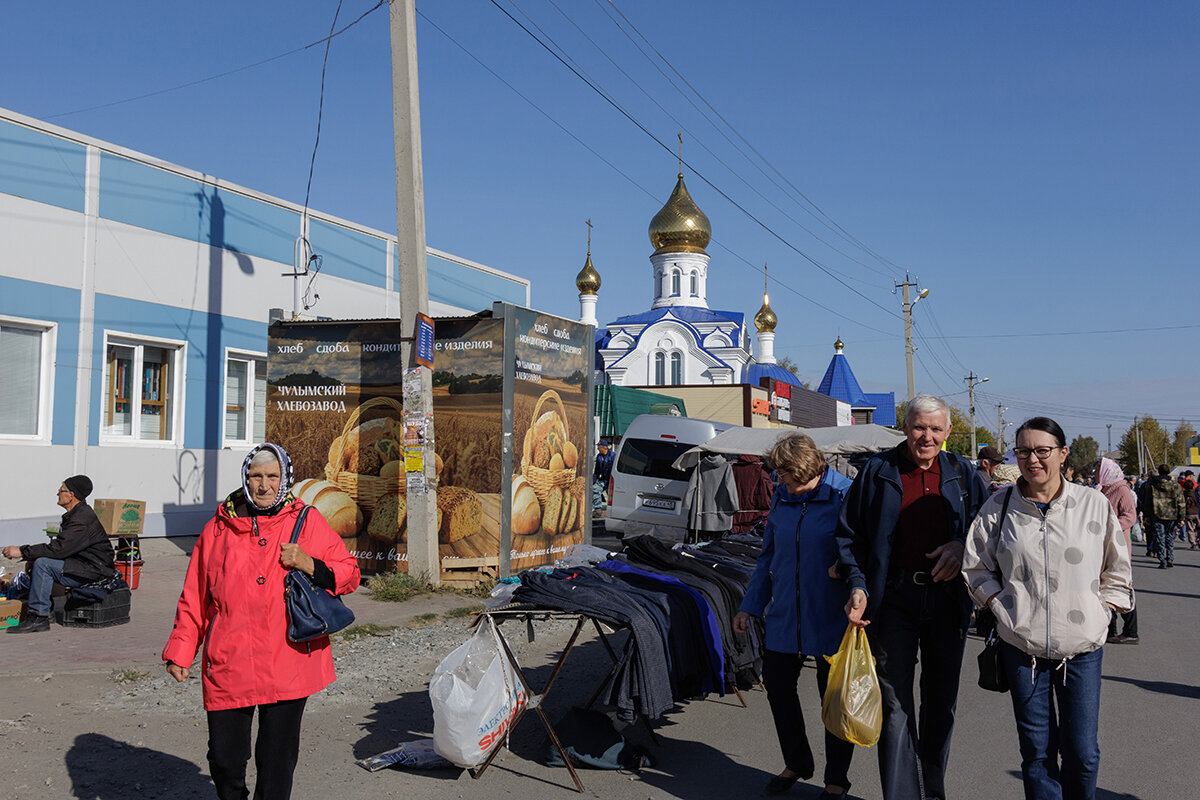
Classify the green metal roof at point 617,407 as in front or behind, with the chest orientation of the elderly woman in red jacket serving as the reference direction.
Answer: behind

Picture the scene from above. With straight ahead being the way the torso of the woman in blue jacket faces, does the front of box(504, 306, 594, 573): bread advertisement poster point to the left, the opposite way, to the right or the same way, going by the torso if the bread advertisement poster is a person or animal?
to the left

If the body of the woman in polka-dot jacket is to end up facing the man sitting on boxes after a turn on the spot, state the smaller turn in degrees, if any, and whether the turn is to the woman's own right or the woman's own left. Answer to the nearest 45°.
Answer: approximately 90° to the woman's own right

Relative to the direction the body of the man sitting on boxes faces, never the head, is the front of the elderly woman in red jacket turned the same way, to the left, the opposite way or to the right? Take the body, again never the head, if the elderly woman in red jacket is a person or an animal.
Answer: to the left

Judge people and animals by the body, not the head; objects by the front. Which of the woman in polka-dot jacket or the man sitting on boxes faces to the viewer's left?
the man sitting on boxes

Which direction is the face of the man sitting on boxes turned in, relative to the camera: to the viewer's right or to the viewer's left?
to the viewer's left

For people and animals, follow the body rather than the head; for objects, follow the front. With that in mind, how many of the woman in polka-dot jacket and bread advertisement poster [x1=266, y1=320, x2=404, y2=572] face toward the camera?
2

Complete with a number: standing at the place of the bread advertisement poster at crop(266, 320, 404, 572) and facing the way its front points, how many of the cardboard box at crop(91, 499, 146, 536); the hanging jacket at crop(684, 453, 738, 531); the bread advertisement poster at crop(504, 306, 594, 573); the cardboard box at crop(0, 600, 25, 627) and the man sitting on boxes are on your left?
2

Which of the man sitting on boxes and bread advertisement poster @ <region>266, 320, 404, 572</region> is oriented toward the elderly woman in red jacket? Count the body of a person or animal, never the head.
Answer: the bread advertisement poster

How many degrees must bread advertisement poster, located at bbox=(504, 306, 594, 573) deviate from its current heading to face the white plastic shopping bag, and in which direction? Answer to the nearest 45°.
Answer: approximately 45° to its right

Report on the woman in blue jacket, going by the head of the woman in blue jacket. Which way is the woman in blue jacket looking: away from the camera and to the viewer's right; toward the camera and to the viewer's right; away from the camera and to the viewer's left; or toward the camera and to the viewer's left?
toward the camera and to the viewer's left
